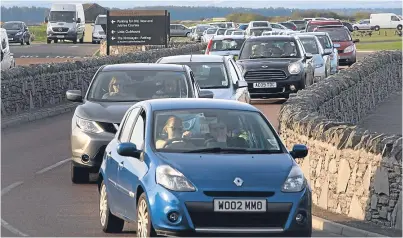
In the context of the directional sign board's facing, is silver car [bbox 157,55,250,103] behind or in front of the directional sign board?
in front

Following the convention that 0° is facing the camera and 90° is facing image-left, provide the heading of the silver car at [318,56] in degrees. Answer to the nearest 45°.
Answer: approximately 45°

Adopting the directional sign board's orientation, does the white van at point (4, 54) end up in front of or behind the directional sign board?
in front

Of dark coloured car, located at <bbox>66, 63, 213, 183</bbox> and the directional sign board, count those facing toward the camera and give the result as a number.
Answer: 2

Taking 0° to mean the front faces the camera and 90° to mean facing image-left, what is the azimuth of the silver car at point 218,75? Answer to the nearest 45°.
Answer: approximately 0°

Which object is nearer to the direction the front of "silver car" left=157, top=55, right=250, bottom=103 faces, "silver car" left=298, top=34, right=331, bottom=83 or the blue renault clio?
the blue renault clio

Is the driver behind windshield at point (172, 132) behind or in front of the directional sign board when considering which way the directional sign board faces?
in front

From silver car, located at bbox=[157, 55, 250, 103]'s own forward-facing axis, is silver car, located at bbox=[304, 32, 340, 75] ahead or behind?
behind
